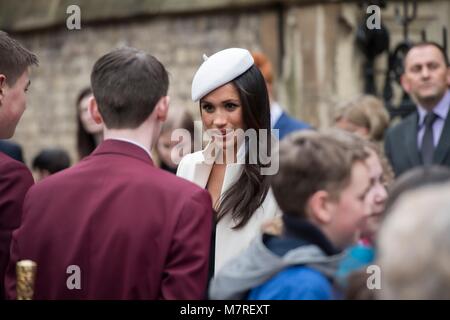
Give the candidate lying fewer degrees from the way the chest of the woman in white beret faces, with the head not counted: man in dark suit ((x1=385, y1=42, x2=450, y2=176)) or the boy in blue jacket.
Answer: the boy in blue jacket

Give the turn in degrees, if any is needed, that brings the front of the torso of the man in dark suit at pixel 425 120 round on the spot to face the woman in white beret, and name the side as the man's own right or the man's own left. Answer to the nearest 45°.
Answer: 0° — they already face them

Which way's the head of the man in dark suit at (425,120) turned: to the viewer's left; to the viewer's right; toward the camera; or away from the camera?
toward the camera

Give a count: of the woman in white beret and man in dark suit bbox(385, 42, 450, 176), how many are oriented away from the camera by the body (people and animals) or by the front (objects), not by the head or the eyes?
0

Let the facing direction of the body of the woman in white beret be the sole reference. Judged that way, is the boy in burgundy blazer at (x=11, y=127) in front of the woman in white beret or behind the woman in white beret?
in front

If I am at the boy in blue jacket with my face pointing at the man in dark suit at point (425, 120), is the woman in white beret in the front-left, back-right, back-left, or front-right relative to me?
front-left

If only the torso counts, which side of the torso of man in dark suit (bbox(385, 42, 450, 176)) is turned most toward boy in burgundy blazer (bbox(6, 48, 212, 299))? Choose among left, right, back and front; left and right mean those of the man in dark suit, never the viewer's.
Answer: front

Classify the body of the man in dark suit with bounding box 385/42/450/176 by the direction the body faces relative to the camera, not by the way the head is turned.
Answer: toward the camera

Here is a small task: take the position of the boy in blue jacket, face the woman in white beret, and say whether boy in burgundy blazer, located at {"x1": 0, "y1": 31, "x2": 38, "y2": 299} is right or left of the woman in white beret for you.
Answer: left

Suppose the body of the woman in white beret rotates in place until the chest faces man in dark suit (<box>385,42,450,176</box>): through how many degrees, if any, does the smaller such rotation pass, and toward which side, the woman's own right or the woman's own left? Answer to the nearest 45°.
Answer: approximately 180°

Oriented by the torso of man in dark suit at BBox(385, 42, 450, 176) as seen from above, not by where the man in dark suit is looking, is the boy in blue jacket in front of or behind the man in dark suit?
in front
